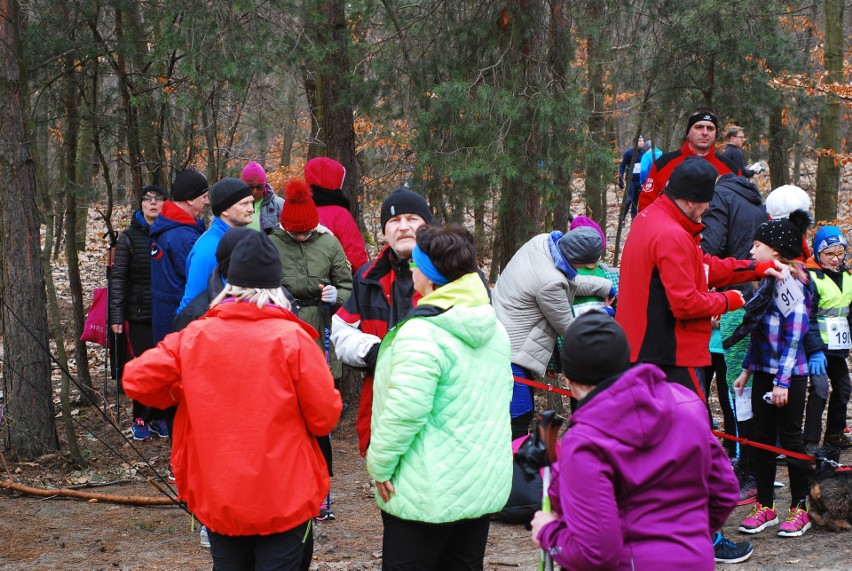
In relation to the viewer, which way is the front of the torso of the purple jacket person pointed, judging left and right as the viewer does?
facing away from the viewer and to the left of the viewer

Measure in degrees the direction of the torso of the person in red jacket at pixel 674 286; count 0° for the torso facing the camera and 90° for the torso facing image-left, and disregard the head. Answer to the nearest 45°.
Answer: approximately 270°

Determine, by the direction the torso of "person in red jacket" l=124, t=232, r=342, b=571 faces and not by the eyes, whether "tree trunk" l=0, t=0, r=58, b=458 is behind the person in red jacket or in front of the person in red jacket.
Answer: in front

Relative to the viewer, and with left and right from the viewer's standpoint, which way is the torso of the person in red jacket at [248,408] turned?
facing away from the viewer

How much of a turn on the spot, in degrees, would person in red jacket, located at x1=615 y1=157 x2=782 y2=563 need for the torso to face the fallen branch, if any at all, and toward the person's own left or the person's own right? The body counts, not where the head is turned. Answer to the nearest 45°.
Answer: approximately 180°

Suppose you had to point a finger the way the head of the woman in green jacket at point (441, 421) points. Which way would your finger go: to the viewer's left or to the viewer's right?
to the viewer's left

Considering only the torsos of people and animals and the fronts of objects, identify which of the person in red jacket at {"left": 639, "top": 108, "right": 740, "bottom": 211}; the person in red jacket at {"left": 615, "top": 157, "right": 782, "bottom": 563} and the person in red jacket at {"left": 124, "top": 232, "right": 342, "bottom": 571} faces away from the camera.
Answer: the person in red jacket at {"left": 124, "top": 232, "right": 342, "bottom": 571}

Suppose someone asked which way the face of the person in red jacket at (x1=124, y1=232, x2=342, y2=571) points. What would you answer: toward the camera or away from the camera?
away from the camera

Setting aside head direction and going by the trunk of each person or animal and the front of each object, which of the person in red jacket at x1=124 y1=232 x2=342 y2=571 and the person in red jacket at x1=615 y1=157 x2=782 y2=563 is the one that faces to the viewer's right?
the person in red jacket at x1=615 y1=157 x2=782 y2=563

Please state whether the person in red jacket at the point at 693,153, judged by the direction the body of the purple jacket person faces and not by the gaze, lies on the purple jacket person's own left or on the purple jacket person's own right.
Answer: on the purple jacket person's own right

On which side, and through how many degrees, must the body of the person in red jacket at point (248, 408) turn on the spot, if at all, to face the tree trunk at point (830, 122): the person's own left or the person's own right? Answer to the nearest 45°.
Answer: approximately 45° to the person's own right

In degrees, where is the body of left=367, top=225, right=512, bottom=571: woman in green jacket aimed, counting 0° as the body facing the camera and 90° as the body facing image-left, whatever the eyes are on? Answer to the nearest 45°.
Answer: approximately 135°

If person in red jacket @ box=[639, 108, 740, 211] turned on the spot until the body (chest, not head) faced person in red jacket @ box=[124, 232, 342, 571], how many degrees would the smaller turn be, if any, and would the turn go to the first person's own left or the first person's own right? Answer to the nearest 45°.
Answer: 0° — they already face them
